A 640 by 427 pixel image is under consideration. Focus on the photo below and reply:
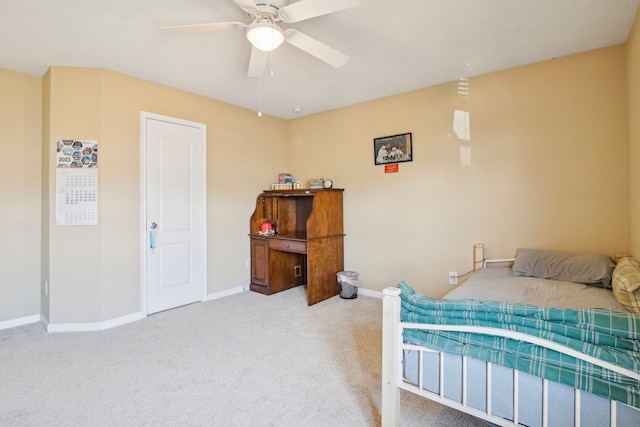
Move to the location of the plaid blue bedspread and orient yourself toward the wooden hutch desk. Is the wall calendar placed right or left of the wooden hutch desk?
left

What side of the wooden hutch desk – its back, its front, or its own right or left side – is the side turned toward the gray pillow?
left

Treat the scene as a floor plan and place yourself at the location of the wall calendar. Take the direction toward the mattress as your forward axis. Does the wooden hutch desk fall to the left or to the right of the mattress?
left

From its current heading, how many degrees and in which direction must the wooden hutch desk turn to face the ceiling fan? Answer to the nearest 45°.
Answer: approximately 45° to its left

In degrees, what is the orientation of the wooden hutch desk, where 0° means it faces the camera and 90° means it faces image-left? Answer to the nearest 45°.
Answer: approximately 45°

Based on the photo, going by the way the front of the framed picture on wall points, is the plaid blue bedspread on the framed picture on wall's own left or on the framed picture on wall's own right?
on the framed picture on wall's own left

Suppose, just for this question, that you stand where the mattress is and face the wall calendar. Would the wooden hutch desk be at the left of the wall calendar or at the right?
right

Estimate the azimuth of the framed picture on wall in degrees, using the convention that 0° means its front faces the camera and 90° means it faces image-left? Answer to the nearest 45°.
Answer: approximately 45°

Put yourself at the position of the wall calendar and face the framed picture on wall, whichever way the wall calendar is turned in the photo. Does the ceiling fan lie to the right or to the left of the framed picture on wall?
right
